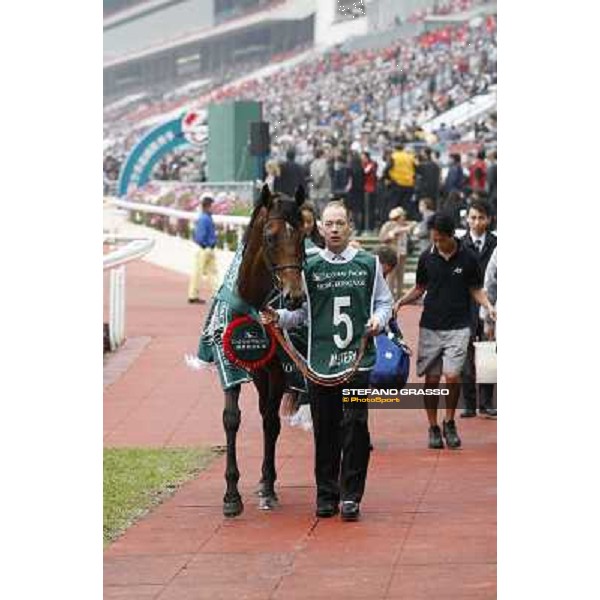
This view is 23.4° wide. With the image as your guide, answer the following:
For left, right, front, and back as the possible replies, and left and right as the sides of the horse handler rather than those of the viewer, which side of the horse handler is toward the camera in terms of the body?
front

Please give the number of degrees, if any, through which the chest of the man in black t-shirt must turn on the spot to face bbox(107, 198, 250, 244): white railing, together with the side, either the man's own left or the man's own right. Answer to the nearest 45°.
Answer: approximately 180°

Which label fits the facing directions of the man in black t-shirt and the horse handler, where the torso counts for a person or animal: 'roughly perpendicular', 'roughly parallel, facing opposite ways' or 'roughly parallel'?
roughly parallel

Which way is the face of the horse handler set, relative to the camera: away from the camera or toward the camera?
toward the camera

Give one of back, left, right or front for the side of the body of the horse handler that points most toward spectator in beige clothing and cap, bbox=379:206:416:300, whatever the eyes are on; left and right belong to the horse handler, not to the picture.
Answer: back

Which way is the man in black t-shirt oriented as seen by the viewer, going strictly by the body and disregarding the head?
toward the camera

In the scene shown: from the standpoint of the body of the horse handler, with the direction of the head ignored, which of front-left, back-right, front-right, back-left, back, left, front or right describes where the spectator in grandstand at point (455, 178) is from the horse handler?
back
